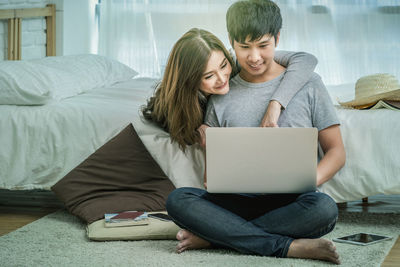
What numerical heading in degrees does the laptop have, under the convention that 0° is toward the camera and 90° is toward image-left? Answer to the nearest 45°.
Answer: approximately 180°

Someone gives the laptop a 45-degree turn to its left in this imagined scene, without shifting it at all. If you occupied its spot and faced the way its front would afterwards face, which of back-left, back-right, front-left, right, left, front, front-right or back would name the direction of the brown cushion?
front

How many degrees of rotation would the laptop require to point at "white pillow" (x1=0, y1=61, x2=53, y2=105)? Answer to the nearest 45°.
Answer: approximately 45° to its left

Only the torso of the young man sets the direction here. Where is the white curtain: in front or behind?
behind

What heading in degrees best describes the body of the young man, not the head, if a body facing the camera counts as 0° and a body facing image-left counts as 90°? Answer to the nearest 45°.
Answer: approximately 0°
